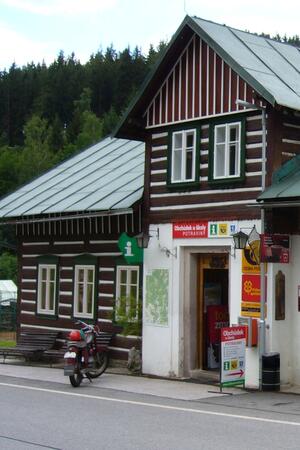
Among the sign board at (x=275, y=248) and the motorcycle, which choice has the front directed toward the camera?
the sign board

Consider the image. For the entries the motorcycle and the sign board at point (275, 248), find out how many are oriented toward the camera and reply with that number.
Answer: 1

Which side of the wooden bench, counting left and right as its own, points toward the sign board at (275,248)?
left

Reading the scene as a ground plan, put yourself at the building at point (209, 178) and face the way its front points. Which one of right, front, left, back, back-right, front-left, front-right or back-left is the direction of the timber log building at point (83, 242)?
right

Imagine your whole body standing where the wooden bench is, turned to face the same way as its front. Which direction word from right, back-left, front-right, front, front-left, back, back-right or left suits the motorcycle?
front-left

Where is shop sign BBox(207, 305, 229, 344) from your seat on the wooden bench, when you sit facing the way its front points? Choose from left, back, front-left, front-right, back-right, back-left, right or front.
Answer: left

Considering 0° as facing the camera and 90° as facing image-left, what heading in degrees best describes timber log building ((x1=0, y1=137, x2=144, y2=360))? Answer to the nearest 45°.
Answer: approximately 45°

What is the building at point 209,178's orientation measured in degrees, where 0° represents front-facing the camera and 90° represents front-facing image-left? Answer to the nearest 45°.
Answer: approximately 45°

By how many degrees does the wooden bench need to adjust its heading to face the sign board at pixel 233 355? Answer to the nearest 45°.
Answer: approximately 90° to its left

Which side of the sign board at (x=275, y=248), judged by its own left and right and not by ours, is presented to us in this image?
front

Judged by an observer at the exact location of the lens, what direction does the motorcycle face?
facing away from the viewer and to the right of the viewer

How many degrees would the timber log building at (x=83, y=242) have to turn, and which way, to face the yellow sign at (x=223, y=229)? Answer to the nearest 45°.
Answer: approximately 90° to its left

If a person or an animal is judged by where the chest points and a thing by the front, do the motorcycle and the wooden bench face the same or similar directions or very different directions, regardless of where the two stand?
very different directions

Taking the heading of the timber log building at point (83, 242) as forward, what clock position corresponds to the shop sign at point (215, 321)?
The shop sign is roughly at 9 o'clock from the timber log building.
